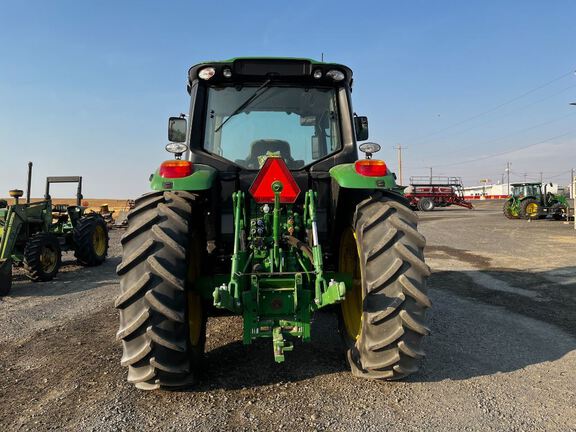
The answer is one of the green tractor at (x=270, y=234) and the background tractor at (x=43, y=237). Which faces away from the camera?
the green tractor

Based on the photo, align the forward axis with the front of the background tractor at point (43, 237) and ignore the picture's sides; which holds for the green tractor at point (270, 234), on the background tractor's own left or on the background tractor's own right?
on the background tractor's own left

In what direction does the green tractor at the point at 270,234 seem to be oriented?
away from the camera

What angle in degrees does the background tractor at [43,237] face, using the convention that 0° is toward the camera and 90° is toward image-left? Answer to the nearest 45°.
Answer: approximately 45°

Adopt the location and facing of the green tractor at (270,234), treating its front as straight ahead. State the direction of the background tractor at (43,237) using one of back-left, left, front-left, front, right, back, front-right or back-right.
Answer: front-left

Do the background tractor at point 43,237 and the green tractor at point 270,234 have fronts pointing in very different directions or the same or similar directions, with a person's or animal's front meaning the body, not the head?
very different directions

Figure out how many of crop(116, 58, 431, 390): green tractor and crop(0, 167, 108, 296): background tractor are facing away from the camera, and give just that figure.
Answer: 1
